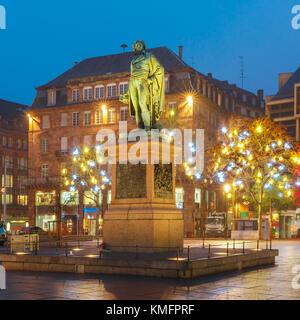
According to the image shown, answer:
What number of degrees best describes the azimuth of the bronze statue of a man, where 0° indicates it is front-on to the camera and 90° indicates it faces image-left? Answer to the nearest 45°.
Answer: approximately 45°
